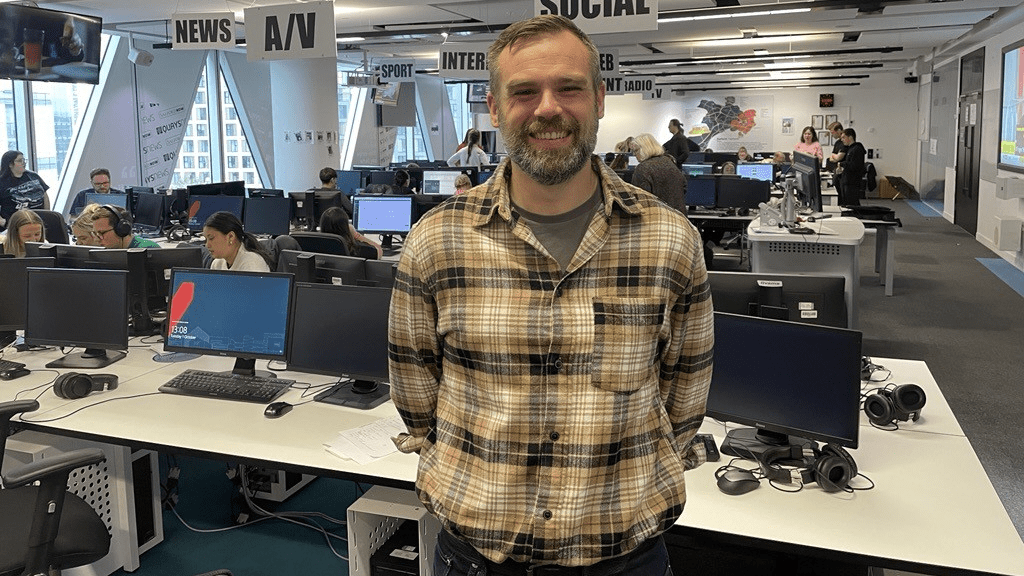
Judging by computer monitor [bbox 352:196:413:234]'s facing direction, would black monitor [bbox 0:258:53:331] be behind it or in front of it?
in front

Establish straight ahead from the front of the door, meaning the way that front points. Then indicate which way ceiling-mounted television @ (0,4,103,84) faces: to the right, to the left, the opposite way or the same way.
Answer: the opposite way

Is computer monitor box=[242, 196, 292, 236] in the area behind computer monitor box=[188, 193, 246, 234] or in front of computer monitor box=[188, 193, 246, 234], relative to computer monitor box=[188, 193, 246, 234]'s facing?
in front

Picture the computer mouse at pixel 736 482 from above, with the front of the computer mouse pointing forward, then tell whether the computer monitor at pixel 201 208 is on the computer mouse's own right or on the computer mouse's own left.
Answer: on the computer mouse's own left

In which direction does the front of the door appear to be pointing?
to the viewer's left

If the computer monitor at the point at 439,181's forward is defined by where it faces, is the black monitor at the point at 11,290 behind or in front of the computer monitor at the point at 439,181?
in front
